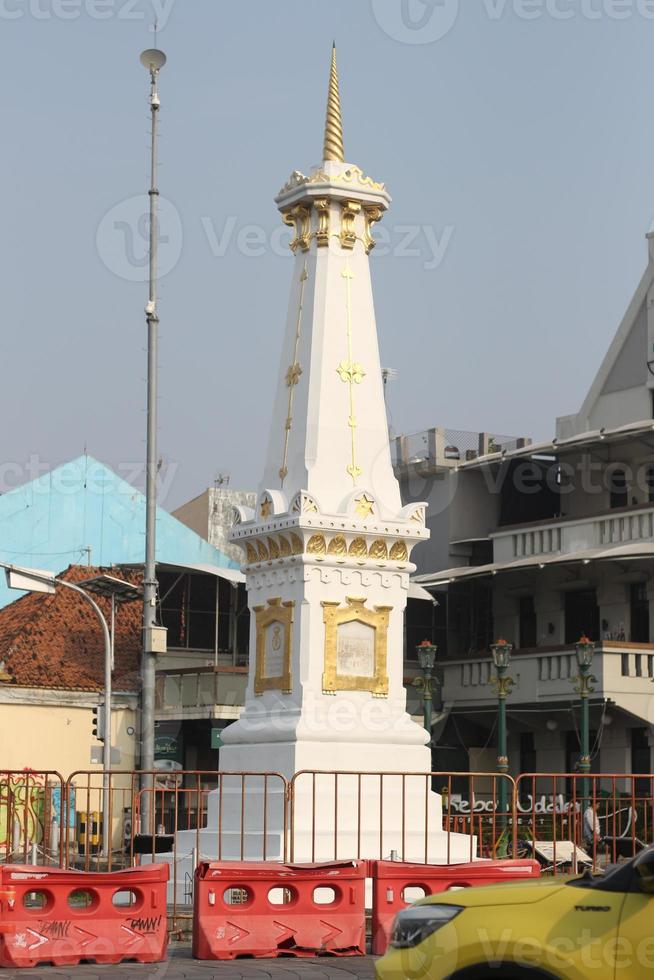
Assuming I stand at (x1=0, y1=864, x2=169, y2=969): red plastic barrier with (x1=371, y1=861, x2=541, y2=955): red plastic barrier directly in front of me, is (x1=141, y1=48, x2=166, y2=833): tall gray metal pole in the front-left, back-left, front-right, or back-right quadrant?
front-left

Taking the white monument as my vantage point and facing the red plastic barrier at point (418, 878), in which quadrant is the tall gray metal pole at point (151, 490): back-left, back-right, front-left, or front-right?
back-right

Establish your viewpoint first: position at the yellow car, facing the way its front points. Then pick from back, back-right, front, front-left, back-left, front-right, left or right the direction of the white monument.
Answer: right

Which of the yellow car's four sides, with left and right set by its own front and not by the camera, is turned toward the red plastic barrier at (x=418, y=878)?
right

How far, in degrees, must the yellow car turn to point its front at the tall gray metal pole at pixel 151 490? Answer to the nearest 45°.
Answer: approximately 90° to its right

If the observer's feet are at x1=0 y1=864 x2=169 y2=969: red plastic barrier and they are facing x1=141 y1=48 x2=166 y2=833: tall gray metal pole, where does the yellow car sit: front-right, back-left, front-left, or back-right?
back-right

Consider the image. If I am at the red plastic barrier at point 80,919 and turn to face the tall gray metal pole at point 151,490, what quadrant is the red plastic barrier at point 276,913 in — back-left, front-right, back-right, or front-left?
front-right

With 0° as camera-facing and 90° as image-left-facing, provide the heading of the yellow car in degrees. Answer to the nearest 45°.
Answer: approximately 90°

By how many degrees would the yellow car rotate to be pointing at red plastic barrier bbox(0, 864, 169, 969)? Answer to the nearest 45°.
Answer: approximately 45° to its right
